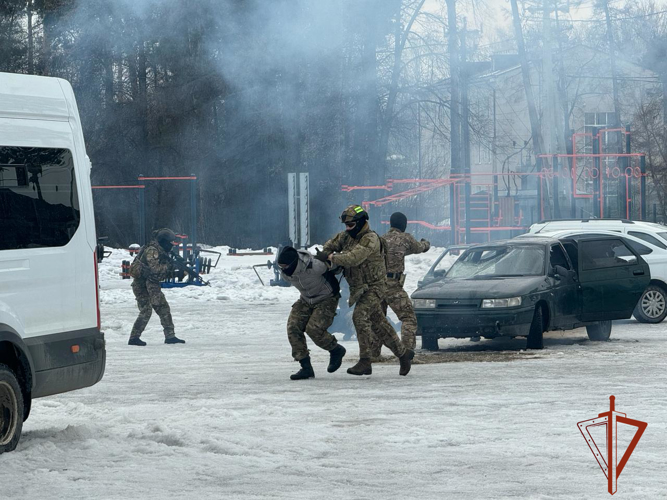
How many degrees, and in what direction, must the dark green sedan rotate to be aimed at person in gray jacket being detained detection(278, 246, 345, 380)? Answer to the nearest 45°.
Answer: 0° — it already faces them

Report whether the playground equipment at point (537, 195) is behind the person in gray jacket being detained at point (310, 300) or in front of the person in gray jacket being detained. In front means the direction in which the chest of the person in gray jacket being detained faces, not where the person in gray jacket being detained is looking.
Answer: behind

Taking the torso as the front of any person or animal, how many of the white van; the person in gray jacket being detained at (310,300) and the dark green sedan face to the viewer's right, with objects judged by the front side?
0

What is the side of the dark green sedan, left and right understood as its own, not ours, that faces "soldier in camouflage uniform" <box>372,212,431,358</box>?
front

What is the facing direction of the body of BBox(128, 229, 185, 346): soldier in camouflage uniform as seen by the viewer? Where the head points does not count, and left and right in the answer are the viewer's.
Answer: facing to the right of the viewer

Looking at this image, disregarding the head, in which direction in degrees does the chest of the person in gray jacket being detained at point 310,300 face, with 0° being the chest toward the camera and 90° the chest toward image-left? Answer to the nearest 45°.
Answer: approximately 45°

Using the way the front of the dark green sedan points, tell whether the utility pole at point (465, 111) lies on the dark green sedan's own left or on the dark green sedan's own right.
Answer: on the dark green sedan's own right

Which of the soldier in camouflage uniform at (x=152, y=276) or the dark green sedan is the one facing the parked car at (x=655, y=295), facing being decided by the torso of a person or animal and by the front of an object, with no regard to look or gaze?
the soldier in camouflage uniform

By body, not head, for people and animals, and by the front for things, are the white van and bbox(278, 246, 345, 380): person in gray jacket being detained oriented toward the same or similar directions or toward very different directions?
same or similar directions

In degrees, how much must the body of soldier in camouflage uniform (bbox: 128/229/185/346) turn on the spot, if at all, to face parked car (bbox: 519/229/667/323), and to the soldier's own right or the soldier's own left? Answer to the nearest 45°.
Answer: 0° — they already face it

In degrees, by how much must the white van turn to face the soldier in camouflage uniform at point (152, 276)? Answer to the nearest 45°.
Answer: approximately 135° to its right

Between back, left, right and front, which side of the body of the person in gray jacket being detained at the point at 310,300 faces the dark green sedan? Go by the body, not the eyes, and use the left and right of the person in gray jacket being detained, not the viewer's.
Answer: back

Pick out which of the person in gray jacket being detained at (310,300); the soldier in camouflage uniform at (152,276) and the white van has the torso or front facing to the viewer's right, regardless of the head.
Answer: the soldier in camouflage uniform at (152,276)

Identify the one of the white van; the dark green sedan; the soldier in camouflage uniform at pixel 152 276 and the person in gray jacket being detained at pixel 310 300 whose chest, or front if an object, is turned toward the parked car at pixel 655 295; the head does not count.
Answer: the soldier in camouflage uniform at pixel 152 276

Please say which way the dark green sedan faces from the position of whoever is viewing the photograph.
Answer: facing the viewer and to the left of the viewer
